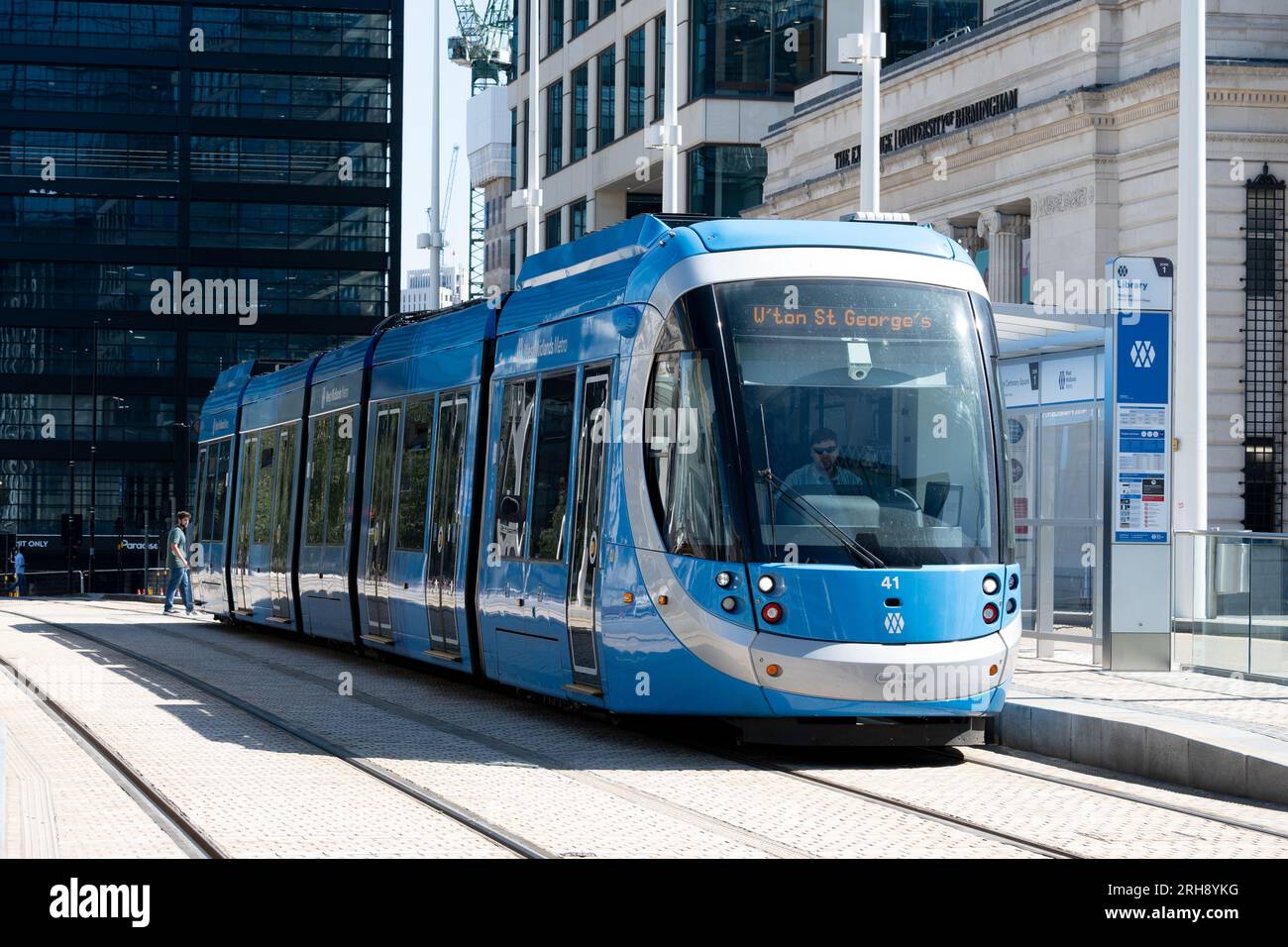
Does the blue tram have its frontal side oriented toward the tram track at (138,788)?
no

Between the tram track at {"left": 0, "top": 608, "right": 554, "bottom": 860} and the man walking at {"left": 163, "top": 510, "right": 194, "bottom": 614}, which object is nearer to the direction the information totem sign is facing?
the tram track

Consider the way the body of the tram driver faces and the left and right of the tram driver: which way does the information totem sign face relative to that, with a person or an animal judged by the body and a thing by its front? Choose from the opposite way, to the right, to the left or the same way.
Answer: the same way

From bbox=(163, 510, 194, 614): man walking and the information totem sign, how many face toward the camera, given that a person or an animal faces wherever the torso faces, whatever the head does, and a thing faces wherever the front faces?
1

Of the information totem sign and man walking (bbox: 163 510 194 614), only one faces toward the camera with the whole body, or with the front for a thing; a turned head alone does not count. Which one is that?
the information totem sign

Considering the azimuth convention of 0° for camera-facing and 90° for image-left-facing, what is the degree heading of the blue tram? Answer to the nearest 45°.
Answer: approximately 315°

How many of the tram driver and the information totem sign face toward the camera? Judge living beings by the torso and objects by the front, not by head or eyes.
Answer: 2

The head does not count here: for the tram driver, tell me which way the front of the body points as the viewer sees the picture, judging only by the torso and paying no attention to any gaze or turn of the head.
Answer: toward the camera

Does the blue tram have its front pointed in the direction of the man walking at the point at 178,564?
no

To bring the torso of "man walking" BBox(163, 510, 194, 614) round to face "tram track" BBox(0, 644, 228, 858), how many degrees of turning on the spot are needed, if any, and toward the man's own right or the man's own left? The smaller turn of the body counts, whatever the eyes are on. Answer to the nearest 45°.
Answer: approximately 90° to the man's own right

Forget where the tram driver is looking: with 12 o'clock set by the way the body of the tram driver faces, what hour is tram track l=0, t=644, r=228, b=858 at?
The tram track is roughly at 2 o'clock from the tram driver.

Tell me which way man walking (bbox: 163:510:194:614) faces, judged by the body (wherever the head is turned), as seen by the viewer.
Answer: to the viewer's right

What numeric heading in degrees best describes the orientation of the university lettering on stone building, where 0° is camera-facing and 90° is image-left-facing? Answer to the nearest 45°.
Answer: approximately 45°

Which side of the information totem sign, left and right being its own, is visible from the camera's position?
front

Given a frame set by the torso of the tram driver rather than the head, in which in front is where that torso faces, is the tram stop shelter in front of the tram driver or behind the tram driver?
behind
